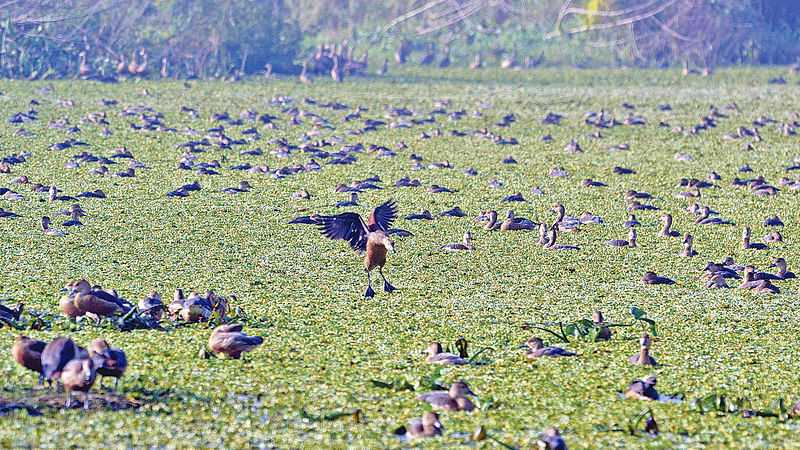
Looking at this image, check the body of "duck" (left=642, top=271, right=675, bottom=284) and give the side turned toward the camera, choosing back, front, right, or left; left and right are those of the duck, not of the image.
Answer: left

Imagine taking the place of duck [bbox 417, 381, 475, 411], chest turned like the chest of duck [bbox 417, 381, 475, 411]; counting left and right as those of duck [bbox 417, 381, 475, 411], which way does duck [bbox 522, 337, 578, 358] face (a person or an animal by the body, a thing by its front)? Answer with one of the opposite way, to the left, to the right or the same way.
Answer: the opposite way

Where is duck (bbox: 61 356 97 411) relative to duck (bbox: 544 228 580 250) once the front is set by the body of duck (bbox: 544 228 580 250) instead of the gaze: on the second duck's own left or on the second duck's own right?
on the second duck's own left

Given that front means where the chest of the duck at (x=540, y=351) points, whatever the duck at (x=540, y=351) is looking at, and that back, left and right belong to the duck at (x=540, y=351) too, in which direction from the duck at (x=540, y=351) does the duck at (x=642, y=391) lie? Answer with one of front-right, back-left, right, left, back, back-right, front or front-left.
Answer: back-left

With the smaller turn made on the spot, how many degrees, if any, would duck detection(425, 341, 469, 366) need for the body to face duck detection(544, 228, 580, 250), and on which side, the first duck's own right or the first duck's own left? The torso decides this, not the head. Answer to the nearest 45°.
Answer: approximately 90° to the first duck's own right

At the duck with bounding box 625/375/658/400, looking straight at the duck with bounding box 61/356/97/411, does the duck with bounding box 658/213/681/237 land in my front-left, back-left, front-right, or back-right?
back-right

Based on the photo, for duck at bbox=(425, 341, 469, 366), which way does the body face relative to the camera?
to the viewer's left
